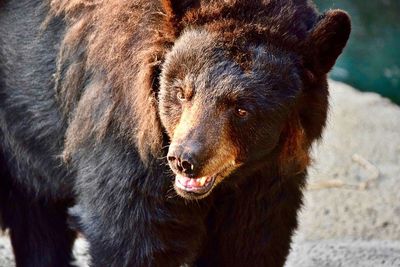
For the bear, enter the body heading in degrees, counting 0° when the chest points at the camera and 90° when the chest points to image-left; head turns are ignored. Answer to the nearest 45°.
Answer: approximately 315°
